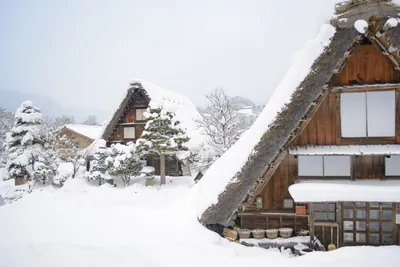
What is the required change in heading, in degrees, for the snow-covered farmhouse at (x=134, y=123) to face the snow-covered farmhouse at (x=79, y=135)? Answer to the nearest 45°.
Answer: approximately 90° to its right

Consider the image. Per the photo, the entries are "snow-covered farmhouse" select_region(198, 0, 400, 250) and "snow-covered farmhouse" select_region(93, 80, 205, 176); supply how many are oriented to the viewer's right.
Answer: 0

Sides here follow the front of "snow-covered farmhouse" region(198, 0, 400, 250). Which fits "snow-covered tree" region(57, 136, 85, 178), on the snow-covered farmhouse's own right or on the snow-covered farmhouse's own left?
on the snow-covered farmhouse's own right

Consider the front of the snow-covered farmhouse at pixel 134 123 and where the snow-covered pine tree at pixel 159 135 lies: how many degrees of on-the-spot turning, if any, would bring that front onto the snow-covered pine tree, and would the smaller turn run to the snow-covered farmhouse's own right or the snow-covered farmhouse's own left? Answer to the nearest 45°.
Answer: approximately 45° to the snow-covered farmhouse's own left

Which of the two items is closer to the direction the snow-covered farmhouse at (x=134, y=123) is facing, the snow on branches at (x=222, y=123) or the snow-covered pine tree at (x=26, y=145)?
the snow-covered pine tree

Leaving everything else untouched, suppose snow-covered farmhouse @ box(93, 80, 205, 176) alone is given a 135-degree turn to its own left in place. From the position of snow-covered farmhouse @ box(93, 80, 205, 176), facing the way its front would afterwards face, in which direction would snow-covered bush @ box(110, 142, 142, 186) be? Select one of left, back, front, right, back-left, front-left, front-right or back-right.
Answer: right

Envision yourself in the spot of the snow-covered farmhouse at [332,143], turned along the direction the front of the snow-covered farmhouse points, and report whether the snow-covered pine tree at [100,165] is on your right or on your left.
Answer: on your right

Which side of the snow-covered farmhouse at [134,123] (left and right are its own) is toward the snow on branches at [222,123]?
left

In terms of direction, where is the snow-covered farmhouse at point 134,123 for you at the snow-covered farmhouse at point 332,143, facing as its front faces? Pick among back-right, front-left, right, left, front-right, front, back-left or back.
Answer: back-right

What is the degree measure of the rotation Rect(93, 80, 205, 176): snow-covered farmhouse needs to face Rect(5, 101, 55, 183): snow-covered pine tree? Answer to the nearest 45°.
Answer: approximately 45° to its right

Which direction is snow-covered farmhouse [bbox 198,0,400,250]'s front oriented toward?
toward the camera

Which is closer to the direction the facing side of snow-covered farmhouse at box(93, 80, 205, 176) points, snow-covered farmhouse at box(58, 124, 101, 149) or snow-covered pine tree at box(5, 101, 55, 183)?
the snow-covered pine tree

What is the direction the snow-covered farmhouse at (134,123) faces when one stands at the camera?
facing the viewer and to the left of the viewer

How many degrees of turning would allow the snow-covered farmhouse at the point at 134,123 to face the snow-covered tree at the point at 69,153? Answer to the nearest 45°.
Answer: approximately 45° to its right
